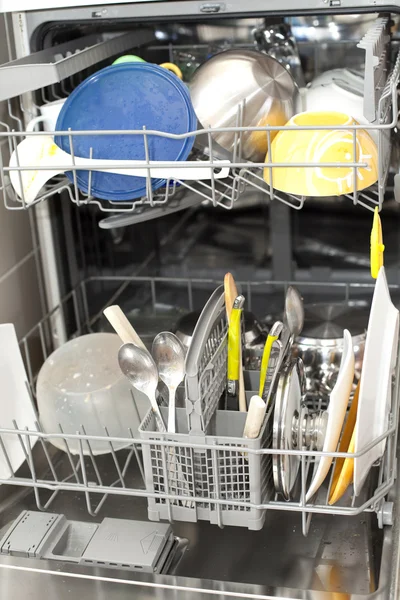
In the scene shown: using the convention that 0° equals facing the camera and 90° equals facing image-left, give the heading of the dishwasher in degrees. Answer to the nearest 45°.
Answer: approximately 0°
